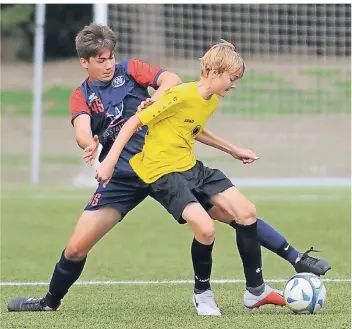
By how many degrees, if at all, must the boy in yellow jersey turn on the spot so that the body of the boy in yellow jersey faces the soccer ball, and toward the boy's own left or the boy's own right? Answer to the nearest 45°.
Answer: approximately 45° to the boy's own left

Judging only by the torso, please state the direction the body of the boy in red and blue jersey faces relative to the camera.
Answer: toward the camera

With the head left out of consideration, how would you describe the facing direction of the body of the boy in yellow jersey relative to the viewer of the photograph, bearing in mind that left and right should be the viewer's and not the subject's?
facing the viewer and to the right of the viewer

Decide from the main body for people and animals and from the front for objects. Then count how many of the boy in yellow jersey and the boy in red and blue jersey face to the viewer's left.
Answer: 0

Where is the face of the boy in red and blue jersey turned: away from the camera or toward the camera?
toward the camera

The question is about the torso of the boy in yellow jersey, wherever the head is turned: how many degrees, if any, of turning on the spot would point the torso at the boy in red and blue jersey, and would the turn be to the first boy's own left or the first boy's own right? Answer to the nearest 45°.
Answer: approximately 180°

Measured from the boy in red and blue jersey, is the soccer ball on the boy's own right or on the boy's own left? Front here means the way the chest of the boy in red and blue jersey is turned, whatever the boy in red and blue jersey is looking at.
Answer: on the boy's own left

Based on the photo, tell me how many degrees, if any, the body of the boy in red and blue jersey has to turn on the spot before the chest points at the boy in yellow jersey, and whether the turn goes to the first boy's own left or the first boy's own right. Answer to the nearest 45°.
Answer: approximately 45° to the first boy's own left
